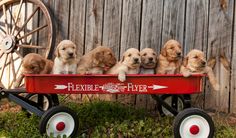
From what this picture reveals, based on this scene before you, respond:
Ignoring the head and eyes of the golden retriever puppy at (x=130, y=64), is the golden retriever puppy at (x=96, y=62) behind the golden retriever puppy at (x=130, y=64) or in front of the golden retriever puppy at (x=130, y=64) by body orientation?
behind

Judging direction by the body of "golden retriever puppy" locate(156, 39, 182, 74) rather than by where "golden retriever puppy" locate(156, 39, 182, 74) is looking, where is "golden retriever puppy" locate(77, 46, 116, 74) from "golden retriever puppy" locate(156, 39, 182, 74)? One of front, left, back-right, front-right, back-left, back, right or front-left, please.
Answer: back-right

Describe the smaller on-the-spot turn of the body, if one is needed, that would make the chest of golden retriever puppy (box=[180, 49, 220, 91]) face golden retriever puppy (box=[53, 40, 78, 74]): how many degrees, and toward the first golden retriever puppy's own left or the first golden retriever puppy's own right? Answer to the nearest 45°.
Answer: approximately 135° to the first golden retriever puppy's own right

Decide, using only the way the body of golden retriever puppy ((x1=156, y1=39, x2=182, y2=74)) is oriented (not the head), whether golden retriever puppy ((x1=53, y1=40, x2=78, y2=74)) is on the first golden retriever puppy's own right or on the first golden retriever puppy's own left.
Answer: on the first golden retriever puppy's own right

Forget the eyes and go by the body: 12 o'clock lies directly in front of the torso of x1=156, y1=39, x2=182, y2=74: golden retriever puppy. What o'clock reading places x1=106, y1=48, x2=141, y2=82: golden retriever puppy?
x1=106, y1=48, x2=141, y2=82: golden retriever puppy is roughly at 4 o'clock from x1=156, y1=39, x2=182, y2=74: golden retriever puppy.

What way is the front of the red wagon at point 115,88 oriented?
to the viewer's left

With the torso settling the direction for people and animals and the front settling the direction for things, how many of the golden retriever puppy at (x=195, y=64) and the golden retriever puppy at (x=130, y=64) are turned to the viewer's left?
0

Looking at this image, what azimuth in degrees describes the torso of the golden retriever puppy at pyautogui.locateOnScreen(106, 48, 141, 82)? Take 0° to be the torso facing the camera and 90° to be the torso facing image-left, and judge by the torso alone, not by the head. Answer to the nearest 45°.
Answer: approximately 315°

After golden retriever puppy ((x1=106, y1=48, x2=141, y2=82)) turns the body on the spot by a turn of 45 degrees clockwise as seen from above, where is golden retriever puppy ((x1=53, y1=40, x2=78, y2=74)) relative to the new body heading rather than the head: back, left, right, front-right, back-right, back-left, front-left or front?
right

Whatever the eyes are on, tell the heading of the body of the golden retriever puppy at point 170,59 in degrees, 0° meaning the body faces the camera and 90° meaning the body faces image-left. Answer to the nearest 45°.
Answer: approximately 315°
